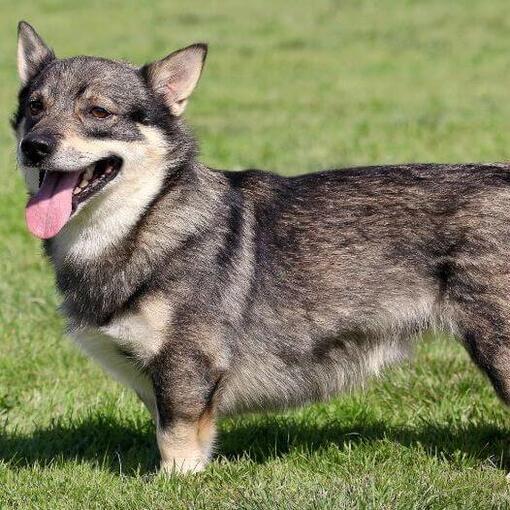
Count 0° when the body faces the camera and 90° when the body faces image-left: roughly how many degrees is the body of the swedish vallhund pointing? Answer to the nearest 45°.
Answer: approximately 90°
